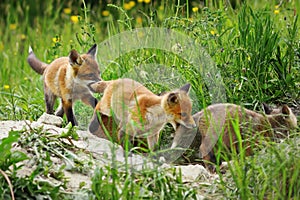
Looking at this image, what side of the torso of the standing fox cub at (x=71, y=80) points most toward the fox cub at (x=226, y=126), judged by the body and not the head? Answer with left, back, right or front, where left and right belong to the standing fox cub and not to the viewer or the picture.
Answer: front

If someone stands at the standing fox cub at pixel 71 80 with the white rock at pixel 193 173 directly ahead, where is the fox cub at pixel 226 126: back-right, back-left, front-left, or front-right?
front-left

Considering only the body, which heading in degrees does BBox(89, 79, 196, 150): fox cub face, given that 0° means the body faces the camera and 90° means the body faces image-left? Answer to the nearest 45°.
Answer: approximately 270°

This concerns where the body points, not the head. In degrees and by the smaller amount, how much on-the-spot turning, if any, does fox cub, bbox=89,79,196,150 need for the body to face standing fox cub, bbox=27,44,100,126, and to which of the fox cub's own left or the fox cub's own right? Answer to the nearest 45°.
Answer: approximately 135° to the fox cub's own left

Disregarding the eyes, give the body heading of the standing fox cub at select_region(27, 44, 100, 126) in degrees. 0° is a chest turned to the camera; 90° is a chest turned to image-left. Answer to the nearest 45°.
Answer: approximately 315°

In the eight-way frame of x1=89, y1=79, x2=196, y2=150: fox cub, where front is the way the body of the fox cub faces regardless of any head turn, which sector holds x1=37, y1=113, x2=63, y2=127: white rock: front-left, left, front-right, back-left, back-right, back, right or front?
back-left
